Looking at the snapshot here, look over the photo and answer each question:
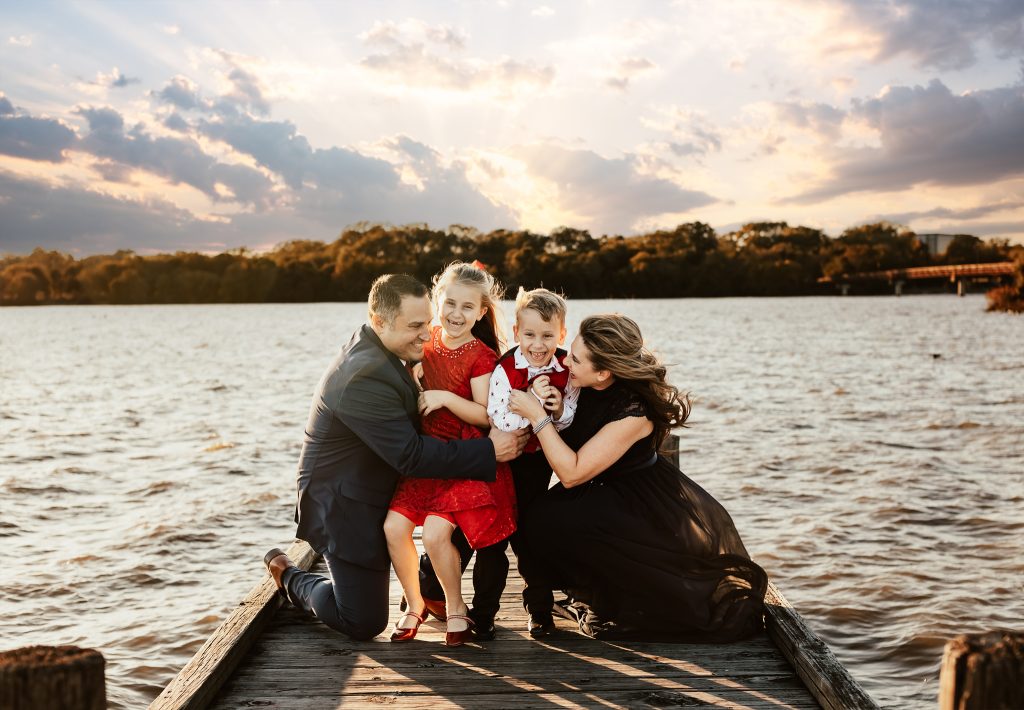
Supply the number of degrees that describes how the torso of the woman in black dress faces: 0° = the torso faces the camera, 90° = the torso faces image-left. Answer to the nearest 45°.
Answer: approximately 90°

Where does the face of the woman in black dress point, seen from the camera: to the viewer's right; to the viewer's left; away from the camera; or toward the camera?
to the viewer's left

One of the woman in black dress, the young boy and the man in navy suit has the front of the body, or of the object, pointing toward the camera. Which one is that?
the young boy

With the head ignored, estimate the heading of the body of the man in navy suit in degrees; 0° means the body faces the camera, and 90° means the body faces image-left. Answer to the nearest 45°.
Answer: approximately 270°

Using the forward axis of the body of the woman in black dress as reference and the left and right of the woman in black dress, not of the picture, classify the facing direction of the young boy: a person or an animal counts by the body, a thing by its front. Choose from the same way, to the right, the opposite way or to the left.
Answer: to the left

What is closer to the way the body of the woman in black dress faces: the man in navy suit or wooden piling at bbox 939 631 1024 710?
the man in navy suit

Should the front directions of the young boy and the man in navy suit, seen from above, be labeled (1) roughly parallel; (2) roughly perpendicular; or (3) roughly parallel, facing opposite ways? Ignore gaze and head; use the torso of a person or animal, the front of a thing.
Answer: roughly perpendicular

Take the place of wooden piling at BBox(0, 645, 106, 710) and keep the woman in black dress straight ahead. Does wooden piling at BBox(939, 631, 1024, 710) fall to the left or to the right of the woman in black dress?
right

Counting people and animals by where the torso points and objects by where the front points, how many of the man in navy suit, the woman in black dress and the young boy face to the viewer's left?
1

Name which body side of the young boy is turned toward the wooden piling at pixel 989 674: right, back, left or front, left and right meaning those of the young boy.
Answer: front

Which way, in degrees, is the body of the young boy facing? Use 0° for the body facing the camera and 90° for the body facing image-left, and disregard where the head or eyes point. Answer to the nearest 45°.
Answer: approximately 0°

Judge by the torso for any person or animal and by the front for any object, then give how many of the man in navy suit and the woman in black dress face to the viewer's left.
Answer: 1
